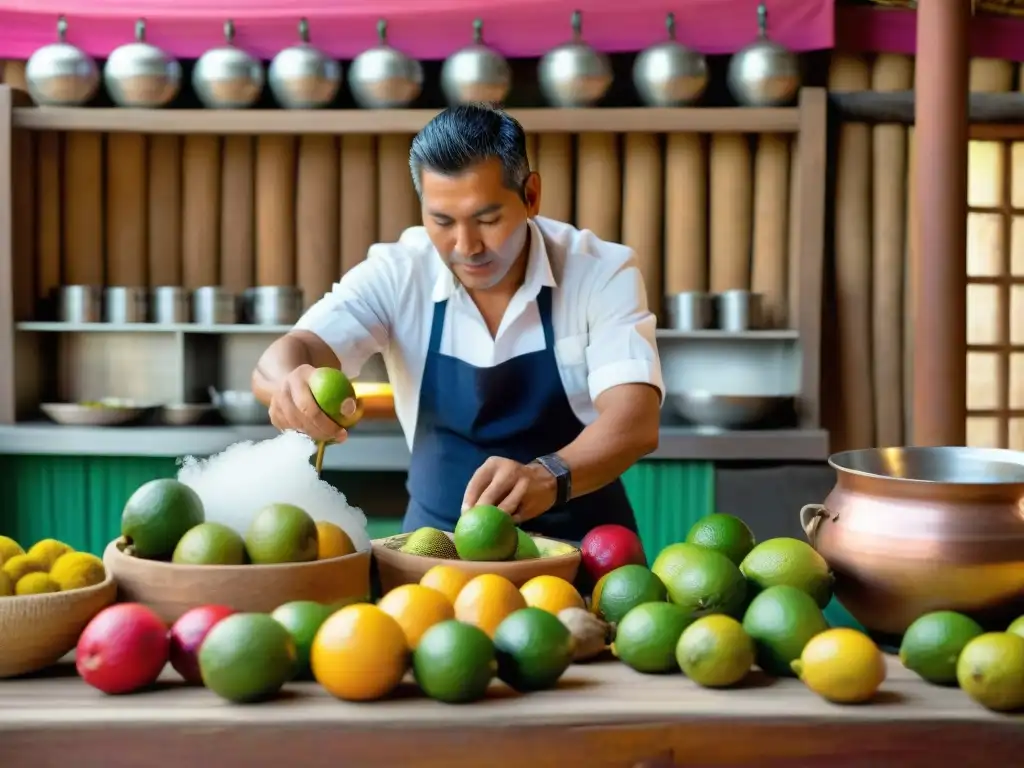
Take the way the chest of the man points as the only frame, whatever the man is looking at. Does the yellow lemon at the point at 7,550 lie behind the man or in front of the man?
in front

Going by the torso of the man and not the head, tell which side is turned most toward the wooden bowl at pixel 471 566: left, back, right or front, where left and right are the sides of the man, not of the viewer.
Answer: front

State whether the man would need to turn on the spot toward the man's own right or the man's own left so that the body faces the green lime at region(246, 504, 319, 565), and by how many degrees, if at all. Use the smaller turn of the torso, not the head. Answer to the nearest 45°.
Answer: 0° — they already face it

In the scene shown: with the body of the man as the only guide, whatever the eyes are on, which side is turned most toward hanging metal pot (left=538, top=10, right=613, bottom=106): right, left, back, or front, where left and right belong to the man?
back

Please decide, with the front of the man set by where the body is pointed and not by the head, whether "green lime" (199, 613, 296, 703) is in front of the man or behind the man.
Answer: in front

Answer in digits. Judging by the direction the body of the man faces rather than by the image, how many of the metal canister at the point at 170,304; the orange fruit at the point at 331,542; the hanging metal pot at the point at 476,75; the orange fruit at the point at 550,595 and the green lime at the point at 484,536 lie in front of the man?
3

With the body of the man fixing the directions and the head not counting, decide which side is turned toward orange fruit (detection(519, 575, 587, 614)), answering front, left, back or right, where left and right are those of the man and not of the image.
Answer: front

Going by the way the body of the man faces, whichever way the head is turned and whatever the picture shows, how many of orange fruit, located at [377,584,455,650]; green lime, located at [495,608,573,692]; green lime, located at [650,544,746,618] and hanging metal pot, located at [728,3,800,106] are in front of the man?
3

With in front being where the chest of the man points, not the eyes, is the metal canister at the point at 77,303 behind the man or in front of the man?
behind

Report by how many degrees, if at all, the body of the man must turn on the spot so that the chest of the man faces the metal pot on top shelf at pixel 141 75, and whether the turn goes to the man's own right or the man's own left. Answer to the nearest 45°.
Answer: approximately 135° to the man's own right

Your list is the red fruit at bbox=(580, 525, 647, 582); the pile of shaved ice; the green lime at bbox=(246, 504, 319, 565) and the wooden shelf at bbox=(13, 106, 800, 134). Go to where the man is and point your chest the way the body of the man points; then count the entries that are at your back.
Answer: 1

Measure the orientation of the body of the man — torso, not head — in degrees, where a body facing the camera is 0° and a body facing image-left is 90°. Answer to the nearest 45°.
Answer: approximately 0°

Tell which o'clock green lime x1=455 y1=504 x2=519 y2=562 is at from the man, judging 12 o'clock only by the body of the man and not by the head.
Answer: The green lime is roughly at 12 o'clock from the man.
